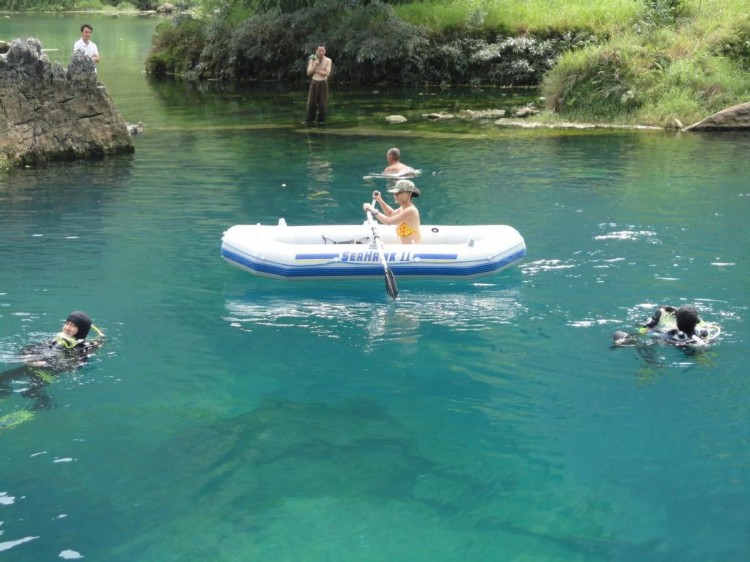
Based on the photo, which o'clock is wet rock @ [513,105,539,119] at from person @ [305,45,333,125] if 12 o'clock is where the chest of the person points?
The wet rock is roughly at 9 o'clock from the person.

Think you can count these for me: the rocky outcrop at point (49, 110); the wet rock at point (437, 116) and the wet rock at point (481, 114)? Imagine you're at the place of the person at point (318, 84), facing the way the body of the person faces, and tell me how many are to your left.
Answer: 2

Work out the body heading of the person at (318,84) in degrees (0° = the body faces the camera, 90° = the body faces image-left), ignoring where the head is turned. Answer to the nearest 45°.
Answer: approximately 0°

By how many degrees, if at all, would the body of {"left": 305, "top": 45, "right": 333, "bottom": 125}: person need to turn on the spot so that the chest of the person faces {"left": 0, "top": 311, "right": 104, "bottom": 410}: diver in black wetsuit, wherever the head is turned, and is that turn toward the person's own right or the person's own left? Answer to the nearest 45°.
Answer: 0° — they already face them

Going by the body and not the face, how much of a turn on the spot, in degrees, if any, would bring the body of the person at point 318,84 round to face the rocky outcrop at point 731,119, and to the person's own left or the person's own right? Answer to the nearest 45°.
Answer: approximately 90° to the person's own left

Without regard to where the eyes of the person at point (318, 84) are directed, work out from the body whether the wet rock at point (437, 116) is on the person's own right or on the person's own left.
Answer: on the person's own left

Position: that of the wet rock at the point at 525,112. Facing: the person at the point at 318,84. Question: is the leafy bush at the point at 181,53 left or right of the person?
right

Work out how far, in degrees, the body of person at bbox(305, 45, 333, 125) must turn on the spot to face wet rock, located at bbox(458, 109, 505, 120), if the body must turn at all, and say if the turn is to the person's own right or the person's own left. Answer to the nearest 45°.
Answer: approximately 90° to the person's own left

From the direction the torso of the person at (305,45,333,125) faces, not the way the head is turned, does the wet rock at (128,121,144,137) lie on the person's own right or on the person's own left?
on the person's own right
